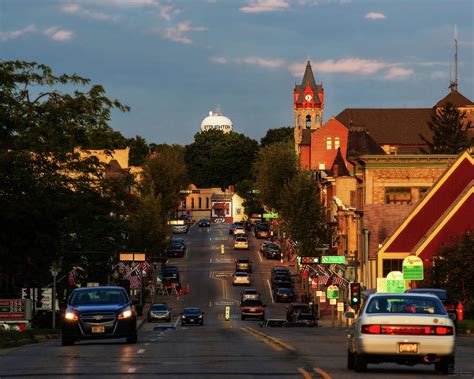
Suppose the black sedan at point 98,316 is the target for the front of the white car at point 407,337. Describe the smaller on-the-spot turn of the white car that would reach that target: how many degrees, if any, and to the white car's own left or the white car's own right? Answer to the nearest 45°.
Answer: approximately 45° to the white car's own left

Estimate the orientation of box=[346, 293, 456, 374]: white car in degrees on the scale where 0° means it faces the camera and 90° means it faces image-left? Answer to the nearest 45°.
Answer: approximately 180°

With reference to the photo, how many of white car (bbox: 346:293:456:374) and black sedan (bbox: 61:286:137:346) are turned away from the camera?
1

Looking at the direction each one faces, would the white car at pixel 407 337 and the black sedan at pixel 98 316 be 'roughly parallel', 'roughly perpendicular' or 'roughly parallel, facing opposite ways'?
roughly parallel, facing opposite ways

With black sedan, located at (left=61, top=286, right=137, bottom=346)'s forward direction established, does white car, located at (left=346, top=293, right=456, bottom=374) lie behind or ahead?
ahead

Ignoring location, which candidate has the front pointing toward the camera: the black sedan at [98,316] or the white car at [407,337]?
the black sedan

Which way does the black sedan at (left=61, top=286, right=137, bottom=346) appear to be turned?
toward the camera
